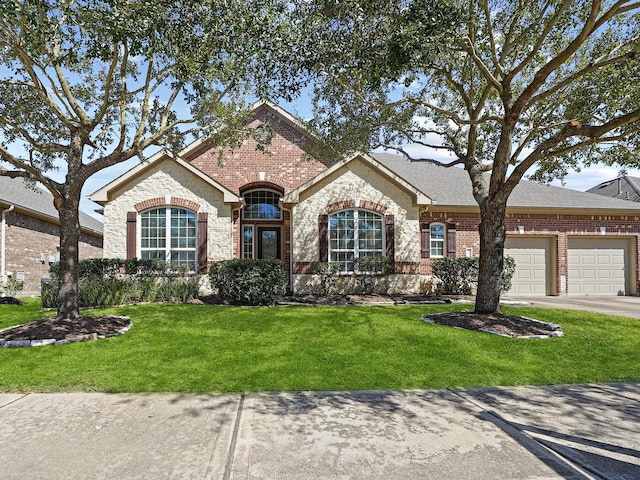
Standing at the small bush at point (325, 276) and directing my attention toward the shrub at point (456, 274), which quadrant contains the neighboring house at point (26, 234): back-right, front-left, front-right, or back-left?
back-left

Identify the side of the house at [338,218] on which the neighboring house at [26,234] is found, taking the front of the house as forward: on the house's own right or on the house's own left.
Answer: on the house's own right

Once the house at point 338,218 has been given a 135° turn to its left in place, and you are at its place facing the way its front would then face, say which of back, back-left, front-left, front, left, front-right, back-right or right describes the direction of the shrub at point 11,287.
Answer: back-left

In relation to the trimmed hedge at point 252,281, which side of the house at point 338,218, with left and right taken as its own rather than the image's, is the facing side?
front

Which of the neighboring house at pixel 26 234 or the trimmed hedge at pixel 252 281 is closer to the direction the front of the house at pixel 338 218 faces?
the trimmed hedge

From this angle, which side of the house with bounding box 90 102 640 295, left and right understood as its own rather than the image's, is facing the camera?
front
